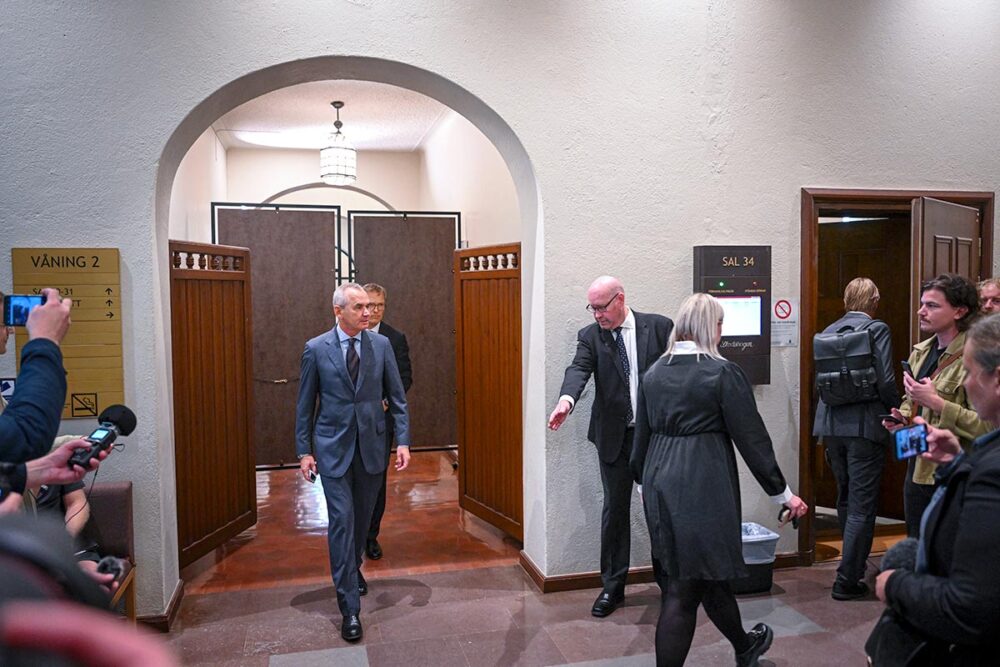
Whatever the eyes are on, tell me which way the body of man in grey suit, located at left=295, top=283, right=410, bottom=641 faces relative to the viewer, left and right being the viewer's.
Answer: facing the viewer

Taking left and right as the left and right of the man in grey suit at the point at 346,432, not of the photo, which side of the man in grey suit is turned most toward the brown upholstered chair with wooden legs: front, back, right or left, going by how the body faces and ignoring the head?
right

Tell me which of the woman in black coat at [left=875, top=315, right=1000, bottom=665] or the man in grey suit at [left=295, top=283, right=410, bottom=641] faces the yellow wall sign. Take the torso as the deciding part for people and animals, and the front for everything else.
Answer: the woman in black coat

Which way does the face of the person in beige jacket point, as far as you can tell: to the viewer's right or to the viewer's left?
to the viewer's left

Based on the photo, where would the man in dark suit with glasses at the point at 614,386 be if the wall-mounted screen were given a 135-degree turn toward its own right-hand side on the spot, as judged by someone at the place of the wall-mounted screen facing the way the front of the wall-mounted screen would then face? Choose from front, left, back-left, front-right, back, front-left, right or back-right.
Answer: left

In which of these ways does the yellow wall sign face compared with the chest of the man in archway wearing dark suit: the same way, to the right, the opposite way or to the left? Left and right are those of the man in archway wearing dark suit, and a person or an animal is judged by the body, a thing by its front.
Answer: the same way

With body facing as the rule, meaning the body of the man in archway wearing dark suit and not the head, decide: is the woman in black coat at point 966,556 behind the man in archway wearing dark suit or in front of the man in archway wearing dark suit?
in front

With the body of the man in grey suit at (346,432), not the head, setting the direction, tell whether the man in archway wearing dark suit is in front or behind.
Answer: behind

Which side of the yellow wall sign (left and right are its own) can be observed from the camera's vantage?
front

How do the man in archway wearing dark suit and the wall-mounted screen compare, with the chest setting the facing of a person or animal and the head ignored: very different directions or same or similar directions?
same or similar directions

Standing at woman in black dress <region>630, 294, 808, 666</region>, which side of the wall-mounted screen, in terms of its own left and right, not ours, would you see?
front

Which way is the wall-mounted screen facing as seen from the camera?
toward the camera
